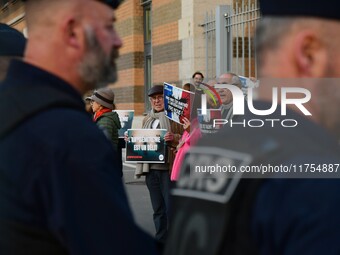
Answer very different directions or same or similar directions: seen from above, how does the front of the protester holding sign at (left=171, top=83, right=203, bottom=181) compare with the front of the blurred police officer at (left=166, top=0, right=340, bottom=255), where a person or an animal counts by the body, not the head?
very different directions

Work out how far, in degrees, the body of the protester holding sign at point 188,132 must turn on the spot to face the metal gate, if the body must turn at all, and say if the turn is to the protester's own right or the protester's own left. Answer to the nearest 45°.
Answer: approximately 135° to the protester's own right

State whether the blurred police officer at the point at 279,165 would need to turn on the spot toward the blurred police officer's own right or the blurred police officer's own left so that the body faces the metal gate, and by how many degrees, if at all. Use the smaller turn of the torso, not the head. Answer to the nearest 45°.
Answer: approximately 45° to the blurred police officer's own left

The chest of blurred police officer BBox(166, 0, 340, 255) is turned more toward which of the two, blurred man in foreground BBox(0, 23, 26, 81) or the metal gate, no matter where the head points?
the metal gate

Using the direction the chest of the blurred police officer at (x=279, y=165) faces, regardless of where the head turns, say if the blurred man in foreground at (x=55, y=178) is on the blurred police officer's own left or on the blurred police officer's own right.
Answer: on the blurred police officer's own left

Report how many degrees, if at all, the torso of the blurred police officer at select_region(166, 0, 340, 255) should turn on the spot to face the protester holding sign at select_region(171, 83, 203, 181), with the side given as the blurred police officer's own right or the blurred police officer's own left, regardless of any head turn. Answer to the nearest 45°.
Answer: approximately 45° to the blurred police officer's own left

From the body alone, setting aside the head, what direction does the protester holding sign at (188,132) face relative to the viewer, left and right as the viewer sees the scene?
facing the viewer and to the left of the viewer

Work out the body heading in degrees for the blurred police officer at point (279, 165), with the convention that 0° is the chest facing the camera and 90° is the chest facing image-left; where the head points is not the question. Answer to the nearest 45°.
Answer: approximately 225°

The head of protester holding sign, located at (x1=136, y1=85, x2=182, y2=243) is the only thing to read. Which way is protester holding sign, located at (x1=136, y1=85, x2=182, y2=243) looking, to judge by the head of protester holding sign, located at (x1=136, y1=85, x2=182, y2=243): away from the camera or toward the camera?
toward the camera

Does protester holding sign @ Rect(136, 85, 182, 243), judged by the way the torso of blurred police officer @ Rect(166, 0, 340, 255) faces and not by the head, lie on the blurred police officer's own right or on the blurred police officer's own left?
on the blurred police officer's own left

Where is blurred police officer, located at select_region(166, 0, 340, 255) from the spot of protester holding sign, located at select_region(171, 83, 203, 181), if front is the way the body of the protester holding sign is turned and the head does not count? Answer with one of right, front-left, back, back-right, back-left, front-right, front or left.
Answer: front-left
